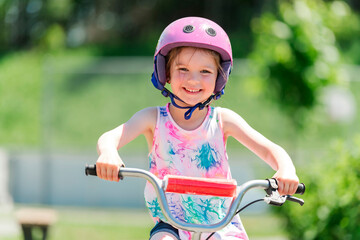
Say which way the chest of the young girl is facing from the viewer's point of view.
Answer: toward the camera

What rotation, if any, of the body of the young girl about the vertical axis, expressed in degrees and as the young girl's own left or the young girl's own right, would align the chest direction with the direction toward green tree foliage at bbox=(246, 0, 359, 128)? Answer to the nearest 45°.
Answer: approximately 180°
